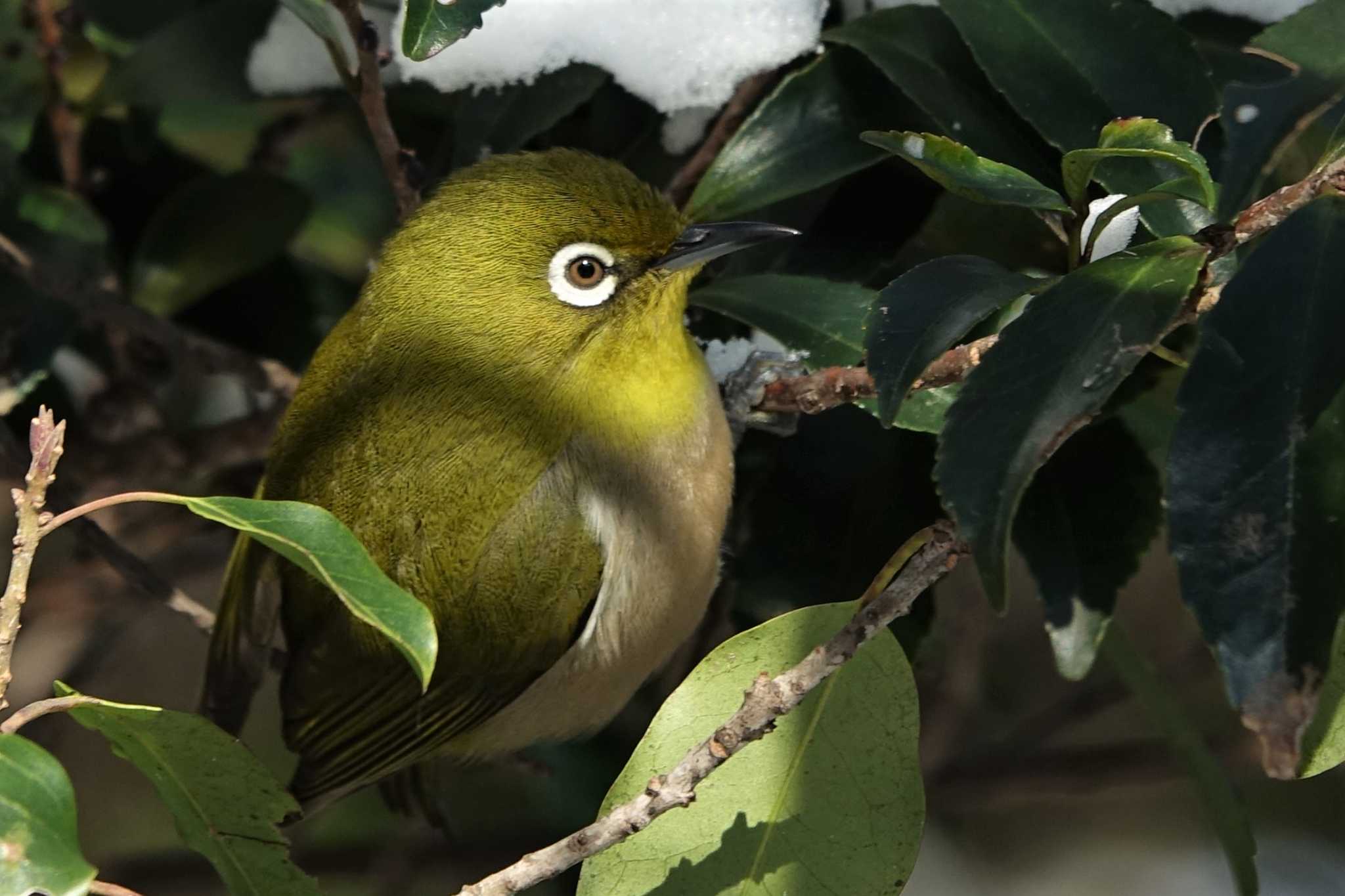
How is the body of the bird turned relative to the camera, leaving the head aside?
to the viewer's right

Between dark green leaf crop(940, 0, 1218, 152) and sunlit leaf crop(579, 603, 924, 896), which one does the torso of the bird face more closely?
the sunlit leaf
